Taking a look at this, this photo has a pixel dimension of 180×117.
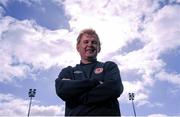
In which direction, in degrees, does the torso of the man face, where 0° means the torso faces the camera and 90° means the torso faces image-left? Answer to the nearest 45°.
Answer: approximately 0°
